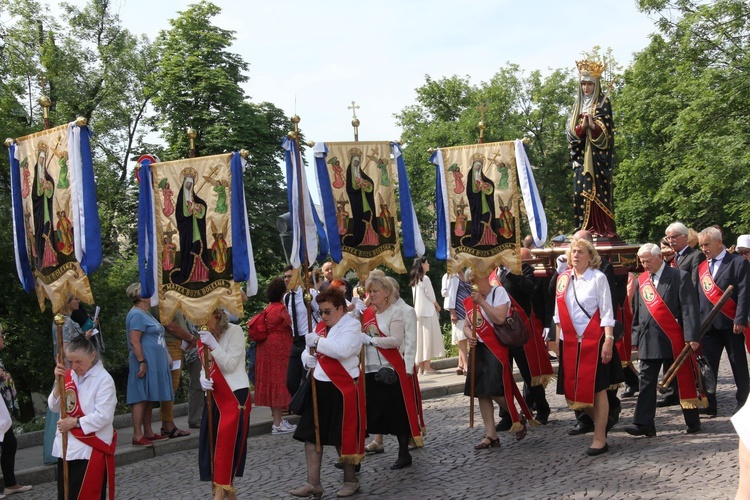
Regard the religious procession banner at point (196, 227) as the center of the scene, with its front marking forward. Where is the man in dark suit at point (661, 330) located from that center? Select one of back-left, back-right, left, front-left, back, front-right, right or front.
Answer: left

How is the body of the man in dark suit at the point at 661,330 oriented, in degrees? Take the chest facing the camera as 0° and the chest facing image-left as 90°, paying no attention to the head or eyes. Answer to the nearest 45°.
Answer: approximately 45°

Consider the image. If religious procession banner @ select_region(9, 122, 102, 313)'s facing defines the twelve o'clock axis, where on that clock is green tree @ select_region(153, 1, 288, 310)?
The green tree is roughly at 5 o'clock from the religious procession banner.

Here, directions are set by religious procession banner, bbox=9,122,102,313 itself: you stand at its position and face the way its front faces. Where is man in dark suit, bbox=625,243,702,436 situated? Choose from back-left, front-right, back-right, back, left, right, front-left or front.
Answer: back-left

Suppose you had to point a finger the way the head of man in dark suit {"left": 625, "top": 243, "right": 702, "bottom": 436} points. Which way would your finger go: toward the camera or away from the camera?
toward the camera

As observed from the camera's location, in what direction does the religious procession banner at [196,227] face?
facing the viewer

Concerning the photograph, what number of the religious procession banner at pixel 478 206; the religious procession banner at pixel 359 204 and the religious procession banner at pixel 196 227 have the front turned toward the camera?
3

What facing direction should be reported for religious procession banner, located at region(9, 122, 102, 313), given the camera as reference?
facing the viewer and to the left of the viewer

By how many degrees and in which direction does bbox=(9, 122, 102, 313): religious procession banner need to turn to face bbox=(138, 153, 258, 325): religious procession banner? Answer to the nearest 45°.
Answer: approximately 135° to its left

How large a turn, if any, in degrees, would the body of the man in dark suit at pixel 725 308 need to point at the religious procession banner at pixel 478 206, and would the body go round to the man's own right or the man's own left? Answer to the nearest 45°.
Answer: approximately 45° to the man's own right

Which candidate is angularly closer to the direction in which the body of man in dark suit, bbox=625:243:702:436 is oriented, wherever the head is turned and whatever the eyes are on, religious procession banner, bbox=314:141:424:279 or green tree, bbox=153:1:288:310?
the religious procession banner

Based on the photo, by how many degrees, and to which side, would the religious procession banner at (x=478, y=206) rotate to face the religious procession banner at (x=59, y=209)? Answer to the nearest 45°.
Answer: approximately 45° to its right

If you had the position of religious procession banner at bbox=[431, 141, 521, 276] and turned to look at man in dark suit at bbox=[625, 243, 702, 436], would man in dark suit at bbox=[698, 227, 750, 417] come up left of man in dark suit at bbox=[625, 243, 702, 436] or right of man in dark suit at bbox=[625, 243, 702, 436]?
left

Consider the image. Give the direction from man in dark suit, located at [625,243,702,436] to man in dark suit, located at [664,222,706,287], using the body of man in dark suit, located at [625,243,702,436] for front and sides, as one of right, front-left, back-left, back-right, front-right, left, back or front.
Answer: back-right
